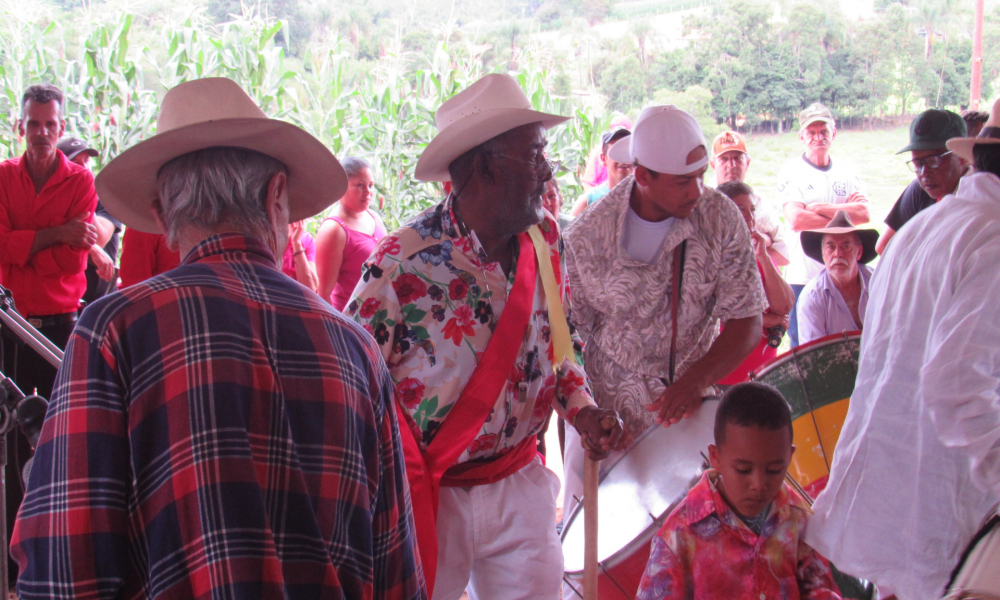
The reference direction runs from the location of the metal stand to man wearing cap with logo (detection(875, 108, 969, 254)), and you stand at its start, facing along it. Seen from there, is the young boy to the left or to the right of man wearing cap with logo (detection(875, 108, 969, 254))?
right

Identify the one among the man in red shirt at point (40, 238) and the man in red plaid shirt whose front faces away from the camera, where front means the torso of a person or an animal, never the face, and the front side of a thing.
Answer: the man in red plaid shirt

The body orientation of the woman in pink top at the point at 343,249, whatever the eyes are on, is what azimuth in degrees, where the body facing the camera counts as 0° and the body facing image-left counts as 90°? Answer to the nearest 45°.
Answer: approximately 315°

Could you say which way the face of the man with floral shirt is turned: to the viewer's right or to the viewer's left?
to the viewer's right

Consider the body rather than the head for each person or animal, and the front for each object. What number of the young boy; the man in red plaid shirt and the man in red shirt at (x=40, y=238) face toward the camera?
2

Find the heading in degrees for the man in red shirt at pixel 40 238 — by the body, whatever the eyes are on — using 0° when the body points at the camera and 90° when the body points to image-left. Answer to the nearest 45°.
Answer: approximately 0°

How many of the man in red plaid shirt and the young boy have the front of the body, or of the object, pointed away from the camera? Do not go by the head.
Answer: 1

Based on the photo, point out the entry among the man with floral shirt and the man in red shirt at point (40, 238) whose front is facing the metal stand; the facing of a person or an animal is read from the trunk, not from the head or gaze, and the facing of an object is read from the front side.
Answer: the man in red shirt

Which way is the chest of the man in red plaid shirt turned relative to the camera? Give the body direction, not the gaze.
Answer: away from the camera

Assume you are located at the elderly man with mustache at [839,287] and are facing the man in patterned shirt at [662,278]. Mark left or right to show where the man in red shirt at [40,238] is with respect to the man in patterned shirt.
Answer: right

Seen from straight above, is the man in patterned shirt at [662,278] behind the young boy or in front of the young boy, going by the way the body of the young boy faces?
behind

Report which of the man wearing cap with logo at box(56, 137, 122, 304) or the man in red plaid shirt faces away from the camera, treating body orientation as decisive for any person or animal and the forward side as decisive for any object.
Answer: the man in red plaid shirt
